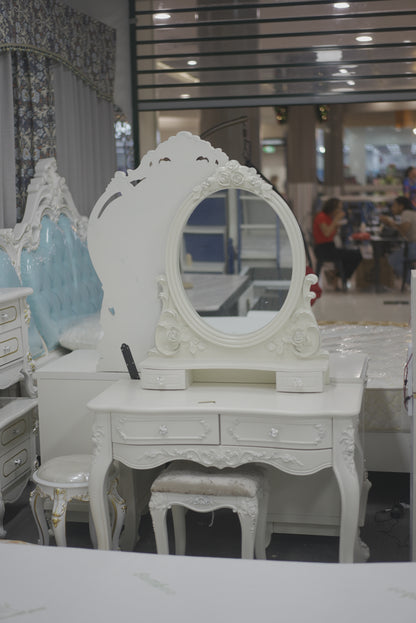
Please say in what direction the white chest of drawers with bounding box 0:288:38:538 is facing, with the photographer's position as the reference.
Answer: facing the viewer and to the right of the viewer

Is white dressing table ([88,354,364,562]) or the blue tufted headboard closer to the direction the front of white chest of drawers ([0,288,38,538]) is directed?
the white dressing table

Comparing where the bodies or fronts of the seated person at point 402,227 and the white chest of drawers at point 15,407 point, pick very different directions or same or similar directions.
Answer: very different directions

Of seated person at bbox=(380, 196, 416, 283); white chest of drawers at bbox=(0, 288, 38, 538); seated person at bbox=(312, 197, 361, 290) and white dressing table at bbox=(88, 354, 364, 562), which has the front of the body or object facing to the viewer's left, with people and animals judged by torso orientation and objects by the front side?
seated person at bbox=(380, 196, 416, 283)

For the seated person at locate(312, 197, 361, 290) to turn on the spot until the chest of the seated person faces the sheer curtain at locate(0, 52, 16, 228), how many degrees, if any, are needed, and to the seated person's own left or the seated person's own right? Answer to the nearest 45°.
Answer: approximately 90° to the seated person's own right

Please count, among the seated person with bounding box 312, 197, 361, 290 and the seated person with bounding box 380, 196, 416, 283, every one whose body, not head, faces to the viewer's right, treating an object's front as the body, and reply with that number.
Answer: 1

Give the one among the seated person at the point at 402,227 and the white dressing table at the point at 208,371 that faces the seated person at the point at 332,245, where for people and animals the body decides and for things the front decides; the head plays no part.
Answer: the seated person at the point at 402,227

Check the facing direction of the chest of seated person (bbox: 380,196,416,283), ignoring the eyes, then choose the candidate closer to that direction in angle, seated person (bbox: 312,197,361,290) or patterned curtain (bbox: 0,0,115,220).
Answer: the seated person

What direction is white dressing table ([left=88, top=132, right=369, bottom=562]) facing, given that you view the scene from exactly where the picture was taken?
facing the viewer

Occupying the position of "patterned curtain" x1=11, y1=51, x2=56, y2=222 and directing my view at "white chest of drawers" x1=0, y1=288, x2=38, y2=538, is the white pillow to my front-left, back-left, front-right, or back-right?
front-left

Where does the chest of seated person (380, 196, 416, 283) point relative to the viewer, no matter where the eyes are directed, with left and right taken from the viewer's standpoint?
facing to the left of the viewer

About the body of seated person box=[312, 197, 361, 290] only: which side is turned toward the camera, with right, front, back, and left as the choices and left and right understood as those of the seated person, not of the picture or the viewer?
right

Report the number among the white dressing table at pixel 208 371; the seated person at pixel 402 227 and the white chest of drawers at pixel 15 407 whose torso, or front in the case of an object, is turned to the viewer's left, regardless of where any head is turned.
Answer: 1

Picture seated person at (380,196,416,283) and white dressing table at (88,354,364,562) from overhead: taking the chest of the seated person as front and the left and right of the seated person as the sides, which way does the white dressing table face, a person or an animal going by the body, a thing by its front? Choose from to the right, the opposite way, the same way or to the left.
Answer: to the left

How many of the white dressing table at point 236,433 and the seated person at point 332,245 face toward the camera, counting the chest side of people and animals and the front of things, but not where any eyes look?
1
